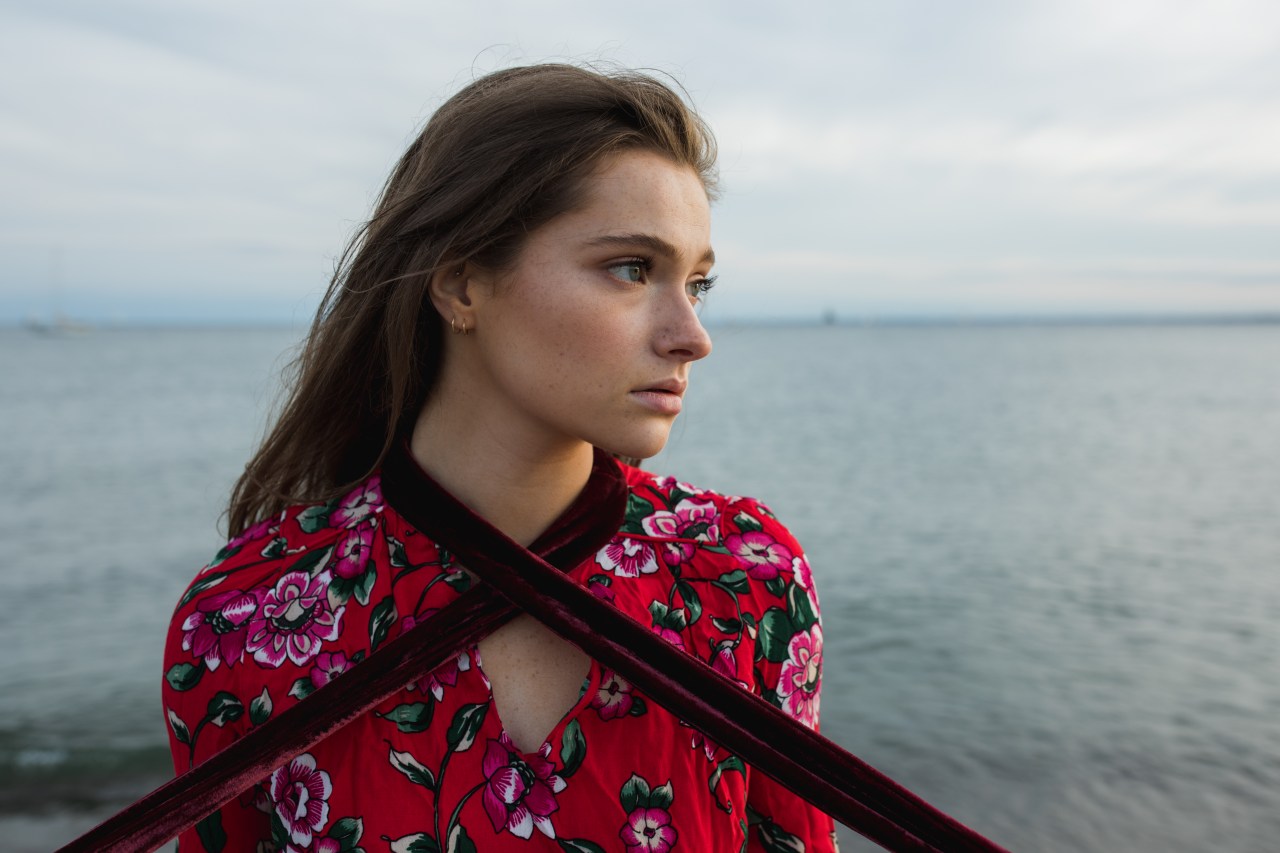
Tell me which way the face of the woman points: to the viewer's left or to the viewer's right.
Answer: to the viewer's right

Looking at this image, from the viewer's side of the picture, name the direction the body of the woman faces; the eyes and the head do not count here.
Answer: toward the camera
